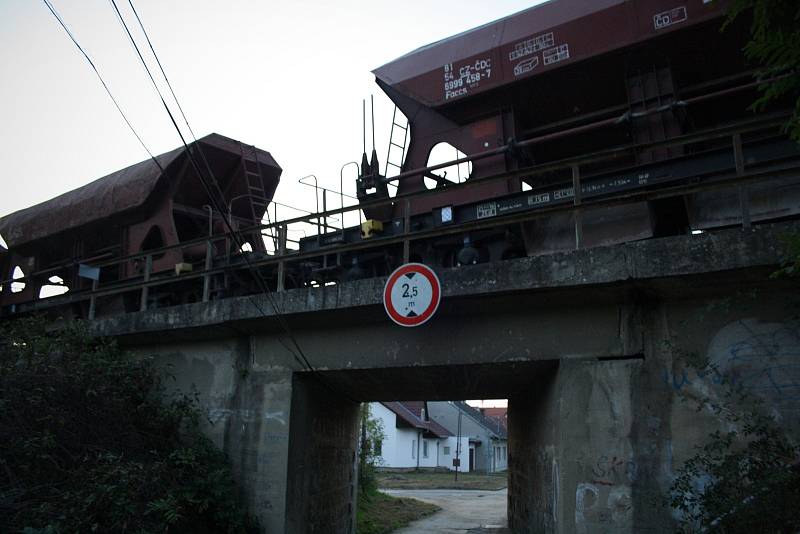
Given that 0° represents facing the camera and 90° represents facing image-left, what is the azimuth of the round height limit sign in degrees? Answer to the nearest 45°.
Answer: approximately 0°

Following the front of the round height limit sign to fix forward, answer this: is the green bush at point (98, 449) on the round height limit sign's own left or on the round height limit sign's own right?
on the round height limit sign's own right

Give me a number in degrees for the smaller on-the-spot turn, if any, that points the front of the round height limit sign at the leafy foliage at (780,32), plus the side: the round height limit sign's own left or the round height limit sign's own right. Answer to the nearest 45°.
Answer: approximately 45° to the round height limit sign's own left

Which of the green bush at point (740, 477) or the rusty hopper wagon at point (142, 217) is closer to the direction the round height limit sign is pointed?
the green bush

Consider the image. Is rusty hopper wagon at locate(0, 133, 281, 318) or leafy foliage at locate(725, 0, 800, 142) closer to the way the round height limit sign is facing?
the leafy foliage

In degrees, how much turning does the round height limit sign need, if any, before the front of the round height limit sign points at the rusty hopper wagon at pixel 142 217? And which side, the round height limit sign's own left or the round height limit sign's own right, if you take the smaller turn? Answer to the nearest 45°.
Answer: approximately 135° to the round height limit sign's own right

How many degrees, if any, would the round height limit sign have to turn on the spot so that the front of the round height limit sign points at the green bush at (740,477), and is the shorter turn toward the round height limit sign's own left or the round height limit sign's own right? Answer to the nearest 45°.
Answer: approximately 45° to the round height limit sign's own left
